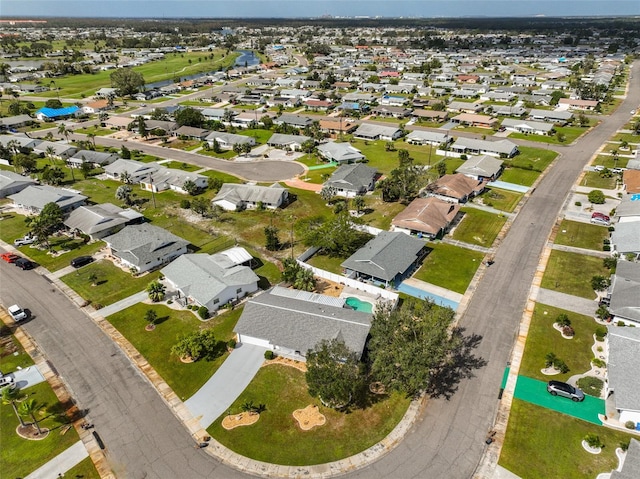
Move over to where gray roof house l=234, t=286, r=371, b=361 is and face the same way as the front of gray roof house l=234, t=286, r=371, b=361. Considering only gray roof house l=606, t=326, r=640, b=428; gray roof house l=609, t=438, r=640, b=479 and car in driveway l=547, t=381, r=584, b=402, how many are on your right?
0

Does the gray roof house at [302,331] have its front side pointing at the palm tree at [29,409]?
no

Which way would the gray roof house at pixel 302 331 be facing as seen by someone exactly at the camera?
facing the viewer

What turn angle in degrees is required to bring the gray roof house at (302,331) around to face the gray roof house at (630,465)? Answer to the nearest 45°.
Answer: approximately 45° to its left

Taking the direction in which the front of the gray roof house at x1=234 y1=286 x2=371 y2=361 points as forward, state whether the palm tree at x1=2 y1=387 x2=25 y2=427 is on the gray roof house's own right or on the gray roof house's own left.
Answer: on the gray roof house's own right

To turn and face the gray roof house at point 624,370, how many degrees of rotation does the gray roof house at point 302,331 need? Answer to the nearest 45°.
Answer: approximately 90° to its left

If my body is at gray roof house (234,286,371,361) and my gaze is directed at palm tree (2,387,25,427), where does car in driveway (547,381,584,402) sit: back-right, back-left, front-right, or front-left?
back-left

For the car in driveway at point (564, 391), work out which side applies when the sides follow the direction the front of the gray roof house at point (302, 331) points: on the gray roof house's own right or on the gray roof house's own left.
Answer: on the gray roof house's own left
